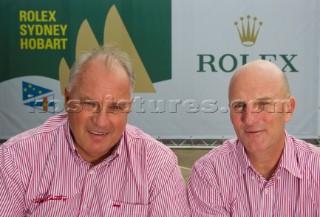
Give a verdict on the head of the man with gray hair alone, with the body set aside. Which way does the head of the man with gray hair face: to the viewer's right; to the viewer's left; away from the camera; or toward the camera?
toward the camera

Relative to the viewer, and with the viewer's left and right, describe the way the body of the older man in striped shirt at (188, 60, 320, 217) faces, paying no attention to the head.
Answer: facing the viewer

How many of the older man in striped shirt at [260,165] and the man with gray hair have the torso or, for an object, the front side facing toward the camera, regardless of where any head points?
2

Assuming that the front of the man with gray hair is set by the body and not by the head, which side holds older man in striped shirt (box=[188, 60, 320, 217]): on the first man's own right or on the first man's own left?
on the first man's own left

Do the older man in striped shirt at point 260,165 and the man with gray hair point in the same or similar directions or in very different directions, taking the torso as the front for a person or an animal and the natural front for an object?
same or similar directions

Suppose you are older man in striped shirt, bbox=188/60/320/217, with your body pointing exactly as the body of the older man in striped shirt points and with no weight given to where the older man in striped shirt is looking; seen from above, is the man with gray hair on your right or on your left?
on your right
